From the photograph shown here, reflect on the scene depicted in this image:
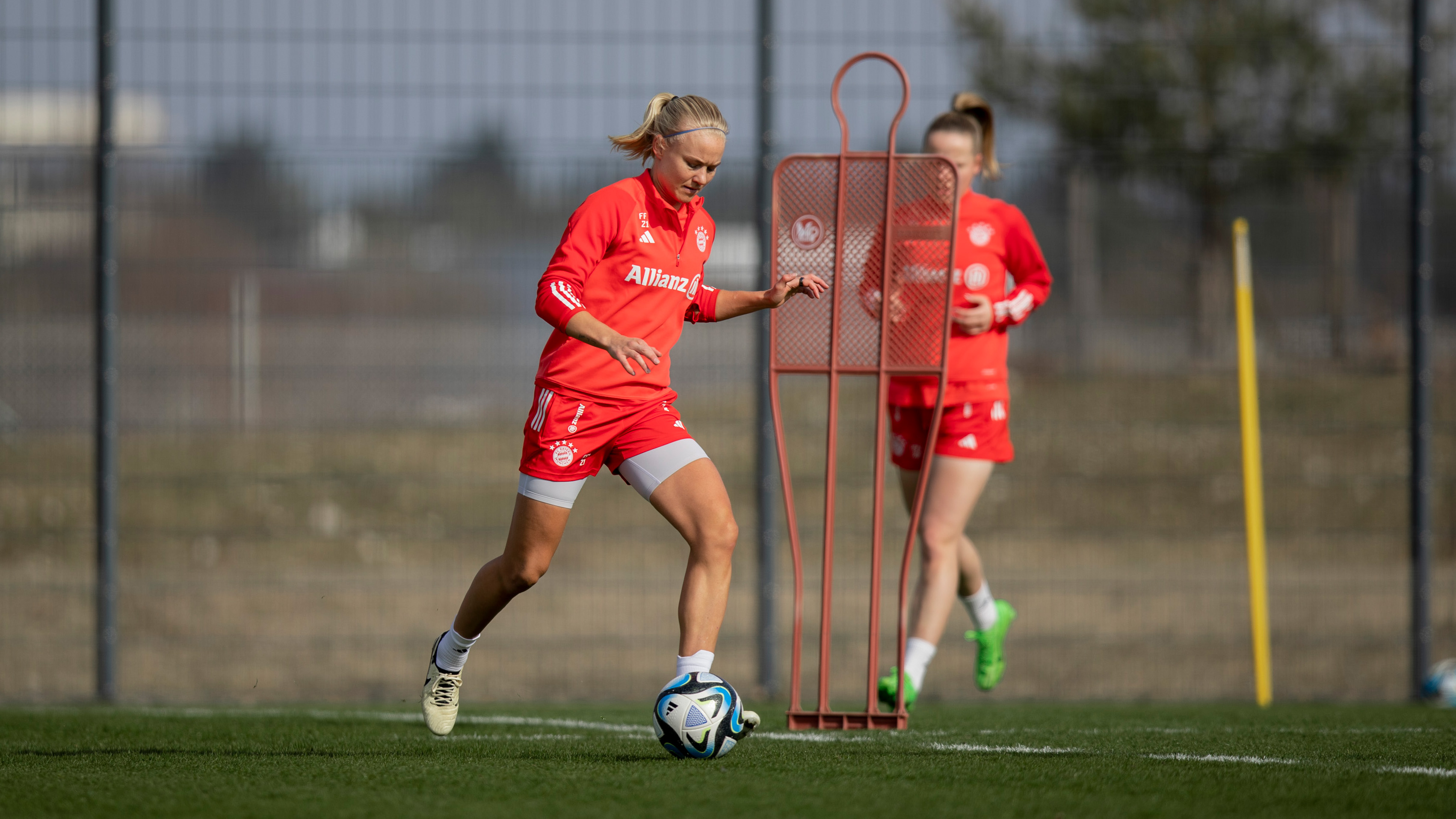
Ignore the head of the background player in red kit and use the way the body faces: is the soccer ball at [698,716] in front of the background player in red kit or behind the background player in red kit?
in front

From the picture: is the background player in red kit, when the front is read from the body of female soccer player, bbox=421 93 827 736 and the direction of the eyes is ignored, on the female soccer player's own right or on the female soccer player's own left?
on the female soccer player's own left

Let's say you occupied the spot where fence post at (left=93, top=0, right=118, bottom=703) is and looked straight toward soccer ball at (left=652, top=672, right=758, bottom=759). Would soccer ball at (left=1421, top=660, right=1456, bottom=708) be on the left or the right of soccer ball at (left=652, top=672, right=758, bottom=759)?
left

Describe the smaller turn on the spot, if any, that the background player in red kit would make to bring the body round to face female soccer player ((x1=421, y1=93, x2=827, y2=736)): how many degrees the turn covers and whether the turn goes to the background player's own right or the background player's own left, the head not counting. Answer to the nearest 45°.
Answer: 0° — they already face them

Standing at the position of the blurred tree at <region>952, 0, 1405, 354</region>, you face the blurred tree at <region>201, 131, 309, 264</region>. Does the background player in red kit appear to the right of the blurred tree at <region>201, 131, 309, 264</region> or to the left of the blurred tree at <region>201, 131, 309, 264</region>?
left

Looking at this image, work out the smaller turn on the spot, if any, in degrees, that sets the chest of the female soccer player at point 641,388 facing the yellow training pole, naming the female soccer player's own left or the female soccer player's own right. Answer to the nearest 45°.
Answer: approximately 90° to the female soccer player's own left

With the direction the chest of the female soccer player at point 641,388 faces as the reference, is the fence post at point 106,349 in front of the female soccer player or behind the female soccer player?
behind

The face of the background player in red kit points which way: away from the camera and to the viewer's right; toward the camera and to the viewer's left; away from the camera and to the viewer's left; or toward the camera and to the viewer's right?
toward the camera and to the viewer's left

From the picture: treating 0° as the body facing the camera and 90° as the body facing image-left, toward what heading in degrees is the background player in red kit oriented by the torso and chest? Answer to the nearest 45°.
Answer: approximately 45°

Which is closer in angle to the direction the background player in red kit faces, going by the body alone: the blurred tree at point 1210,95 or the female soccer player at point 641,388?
the female soccer player

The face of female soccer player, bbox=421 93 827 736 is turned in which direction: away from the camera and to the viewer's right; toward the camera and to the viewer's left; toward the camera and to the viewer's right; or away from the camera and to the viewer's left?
toward the camera and to the viewer's right

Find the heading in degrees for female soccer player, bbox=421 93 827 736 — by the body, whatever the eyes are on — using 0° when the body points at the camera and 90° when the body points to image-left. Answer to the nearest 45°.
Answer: approximately 315°

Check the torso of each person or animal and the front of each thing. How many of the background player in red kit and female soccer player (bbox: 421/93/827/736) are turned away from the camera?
0
